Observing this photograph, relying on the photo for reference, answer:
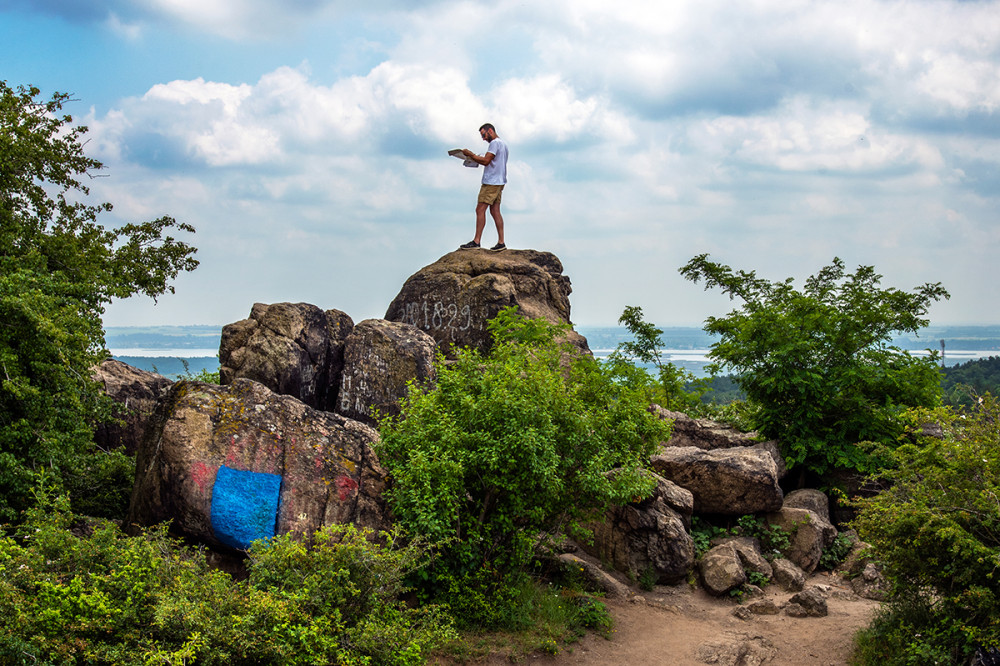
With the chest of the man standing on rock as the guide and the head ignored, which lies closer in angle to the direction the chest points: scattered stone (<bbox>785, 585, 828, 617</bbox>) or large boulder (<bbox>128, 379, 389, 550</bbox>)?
the large boulder

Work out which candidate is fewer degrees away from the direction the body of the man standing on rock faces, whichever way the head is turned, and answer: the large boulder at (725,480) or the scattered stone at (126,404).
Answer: the scattered stone

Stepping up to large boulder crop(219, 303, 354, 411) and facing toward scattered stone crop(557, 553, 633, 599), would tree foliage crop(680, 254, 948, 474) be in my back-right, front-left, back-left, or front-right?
front-left

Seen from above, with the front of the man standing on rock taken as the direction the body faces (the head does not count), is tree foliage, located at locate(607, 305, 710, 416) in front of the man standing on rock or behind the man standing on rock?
behind

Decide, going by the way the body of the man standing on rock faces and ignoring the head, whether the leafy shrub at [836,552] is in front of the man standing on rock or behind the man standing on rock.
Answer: behind

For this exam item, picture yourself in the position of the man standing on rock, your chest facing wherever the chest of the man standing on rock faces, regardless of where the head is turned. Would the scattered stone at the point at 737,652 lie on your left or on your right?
on your left

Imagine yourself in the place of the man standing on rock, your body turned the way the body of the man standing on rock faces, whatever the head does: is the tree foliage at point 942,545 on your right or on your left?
on your left

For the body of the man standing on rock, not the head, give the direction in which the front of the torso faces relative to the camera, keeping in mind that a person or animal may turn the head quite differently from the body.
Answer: to the viewer's left

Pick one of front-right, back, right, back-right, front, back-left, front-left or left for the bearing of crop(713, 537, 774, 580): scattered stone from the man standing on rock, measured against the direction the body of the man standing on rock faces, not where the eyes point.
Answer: back-left
